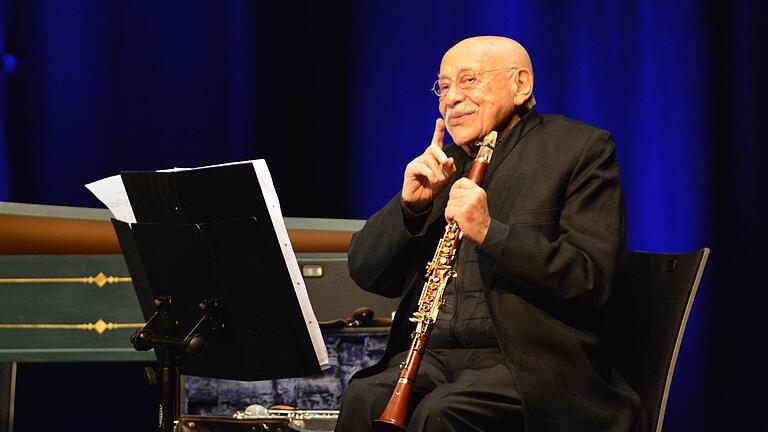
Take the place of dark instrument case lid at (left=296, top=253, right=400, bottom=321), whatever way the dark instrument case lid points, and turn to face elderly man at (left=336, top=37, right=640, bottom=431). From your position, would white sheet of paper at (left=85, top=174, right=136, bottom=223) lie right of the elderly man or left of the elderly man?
right

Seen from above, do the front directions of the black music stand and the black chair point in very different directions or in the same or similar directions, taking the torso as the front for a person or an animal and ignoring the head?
very different directions

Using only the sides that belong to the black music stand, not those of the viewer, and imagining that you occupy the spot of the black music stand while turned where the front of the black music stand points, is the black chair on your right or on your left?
on your right

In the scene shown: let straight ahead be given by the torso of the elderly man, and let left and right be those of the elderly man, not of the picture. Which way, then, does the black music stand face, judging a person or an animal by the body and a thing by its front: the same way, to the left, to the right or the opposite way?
the opposite way

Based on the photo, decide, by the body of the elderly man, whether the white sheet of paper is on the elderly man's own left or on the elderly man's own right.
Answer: on the elderly man's own right

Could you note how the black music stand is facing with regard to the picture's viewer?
facing away from the viewer and to the right of the viewer

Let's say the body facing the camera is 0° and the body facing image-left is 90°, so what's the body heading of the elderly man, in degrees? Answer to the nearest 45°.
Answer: approximately 45°
